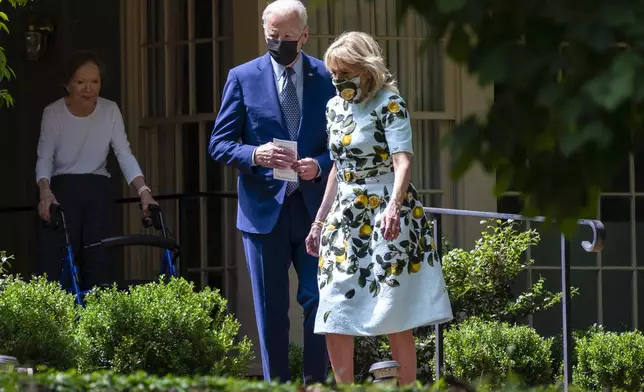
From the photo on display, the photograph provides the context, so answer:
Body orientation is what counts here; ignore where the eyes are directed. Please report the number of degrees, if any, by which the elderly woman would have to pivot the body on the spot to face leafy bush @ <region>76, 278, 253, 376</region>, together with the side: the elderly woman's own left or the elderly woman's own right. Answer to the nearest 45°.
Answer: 0° — they already face it

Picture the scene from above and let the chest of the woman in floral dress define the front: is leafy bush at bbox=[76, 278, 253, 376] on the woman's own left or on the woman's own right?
on the woman's own right

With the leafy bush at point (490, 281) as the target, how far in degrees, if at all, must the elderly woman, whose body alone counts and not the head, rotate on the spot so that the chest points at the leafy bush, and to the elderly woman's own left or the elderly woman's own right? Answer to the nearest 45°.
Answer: approximately 90° to the elderly woman's own left

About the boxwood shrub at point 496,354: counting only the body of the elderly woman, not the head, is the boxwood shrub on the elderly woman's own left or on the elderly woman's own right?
on the elderly woman's own left

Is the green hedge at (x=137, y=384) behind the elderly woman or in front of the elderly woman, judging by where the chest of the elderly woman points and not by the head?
in front

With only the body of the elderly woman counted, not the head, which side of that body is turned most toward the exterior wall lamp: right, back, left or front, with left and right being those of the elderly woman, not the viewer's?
back

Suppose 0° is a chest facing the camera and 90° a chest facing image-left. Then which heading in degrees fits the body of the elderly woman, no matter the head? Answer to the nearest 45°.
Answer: approximately 0°

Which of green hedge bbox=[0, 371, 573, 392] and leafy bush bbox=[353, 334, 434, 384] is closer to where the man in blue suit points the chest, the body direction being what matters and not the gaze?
the green hedge

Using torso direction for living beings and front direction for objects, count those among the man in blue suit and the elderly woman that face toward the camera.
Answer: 2

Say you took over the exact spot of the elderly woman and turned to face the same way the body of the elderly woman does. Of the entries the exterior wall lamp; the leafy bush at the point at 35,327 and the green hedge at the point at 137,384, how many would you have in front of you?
2

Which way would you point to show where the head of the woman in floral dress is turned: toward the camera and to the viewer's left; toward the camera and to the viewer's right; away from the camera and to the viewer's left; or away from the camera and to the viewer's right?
toward the camera and to the viewer's left

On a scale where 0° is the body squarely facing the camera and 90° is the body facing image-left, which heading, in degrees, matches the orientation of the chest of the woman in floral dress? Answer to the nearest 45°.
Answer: approximately 45°

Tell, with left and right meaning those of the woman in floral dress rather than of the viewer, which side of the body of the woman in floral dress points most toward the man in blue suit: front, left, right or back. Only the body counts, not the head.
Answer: right
